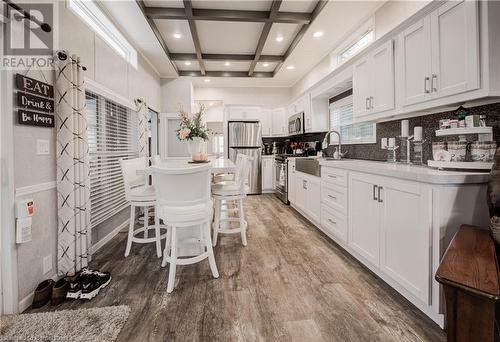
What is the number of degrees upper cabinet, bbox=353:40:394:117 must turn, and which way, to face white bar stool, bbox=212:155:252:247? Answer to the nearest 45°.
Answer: approximately 45° to its right

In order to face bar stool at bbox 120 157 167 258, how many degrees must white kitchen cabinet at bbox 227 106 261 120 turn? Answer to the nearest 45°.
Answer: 0° — it already faces it

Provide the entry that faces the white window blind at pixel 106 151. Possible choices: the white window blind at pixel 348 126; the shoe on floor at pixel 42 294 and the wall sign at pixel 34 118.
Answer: the white window blind at pixel 348 126

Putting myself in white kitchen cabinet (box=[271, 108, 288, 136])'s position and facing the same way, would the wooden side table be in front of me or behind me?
in front

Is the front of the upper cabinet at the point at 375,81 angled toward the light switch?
yes

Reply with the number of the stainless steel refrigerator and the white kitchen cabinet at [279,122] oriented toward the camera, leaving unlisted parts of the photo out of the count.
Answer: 2

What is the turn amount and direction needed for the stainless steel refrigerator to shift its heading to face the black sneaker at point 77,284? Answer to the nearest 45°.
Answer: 0° — it already faces it

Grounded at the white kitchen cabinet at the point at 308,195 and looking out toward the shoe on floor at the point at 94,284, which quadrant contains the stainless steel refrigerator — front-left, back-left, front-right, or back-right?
back-right

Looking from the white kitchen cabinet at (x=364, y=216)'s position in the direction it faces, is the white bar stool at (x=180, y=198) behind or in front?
in front

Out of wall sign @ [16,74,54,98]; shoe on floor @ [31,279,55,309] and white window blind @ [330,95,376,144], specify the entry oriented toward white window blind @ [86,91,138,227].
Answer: white window blind @ [330,95,376,144]
